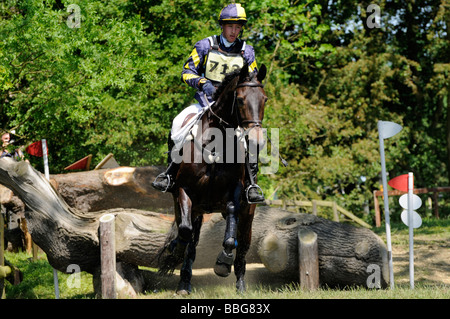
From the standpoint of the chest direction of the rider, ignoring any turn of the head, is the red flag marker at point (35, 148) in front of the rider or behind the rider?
behind

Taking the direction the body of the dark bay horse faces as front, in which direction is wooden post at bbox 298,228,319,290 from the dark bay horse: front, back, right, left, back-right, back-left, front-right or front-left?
back-left

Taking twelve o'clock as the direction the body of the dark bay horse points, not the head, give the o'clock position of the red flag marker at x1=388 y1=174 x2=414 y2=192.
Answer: The red flag marker is roughly at 8 o'clock from the dark bay horse.

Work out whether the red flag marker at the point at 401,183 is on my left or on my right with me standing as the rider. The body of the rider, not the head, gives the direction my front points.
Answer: on my left

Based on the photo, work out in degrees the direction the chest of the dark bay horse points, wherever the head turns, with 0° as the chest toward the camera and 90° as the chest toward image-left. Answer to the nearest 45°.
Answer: approximately 0°

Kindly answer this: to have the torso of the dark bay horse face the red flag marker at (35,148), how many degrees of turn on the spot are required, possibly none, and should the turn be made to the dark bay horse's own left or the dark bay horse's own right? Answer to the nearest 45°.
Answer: approximately 135° to the dark bay horse's own right
